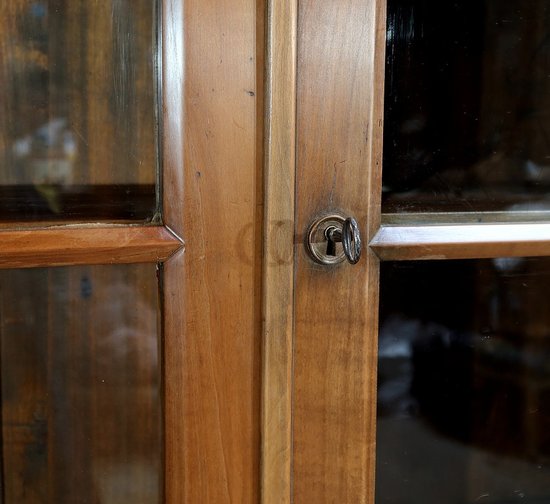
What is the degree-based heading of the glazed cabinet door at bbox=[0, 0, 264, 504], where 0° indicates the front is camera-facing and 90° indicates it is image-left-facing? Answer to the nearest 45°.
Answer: approximately 0°

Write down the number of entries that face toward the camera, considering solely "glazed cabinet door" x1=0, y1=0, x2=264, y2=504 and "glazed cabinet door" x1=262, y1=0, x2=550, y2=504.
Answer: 2

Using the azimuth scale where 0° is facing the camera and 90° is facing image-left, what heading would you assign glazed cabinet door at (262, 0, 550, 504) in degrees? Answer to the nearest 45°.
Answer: approximately 0°
